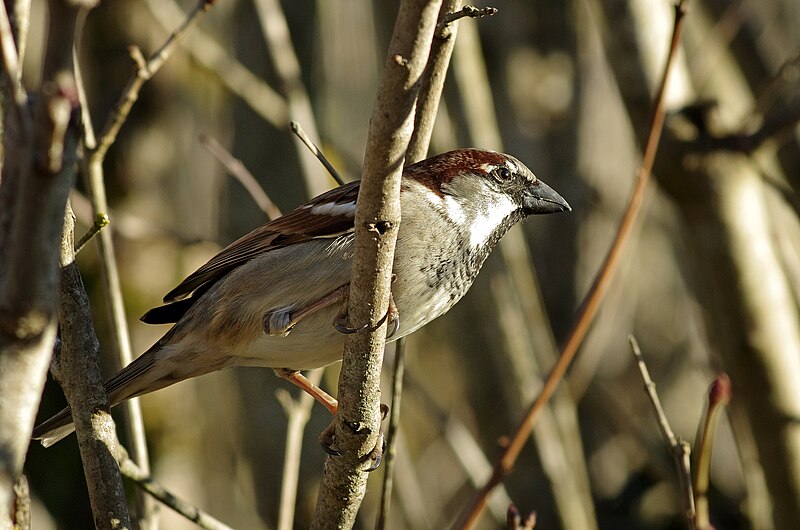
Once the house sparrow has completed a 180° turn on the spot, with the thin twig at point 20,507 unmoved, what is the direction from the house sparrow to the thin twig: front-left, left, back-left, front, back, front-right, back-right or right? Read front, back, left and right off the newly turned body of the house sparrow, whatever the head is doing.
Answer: front-left

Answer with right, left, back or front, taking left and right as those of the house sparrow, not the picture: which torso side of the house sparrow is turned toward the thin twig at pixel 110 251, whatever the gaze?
back

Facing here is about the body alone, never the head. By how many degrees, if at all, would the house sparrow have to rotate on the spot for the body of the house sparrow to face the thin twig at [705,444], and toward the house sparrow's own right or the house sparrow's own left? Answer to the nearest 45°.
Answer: approximately 45° to the house sparrow's own right

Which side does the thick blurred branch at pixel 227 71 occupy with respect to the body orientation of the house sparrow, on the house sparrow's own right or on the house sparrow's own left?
on the house sparrow's own left

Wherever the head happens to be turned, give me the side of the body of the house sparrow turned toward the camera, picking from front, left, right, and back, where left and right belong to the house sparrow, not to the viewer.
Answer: right
